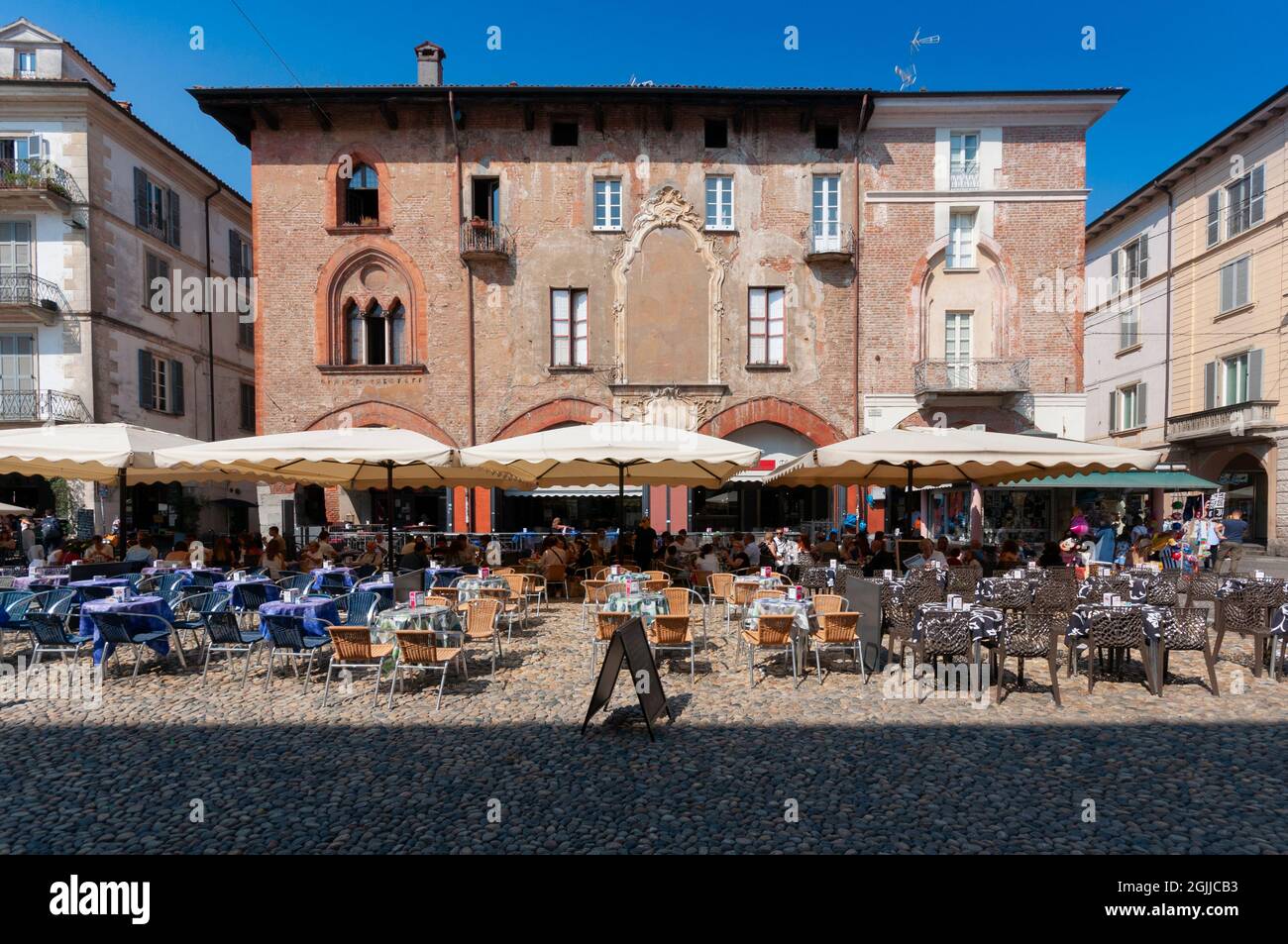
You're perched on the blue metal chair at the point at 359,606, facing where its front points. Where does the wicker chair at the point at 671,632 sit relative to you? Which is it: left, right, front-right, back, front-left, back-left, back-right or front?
back

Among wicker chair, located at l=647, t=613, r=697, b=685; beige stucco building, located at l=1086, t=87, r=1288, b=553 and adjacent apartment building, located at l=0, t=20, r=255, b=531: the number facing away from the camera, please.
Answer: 1

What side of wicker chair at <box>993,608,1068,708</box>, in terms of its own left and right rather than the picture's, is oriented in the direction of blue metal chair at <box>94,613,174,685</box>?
left

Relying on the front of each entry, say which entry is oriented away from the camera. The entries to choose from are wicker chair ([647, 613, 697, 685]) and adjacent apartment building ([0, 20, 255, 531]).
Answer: the wicker chair

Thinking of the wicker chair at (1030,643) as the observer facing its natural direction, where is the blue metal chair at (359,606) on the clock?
The blue metal chair is roughly at 10 o'clock from the wicker chair.

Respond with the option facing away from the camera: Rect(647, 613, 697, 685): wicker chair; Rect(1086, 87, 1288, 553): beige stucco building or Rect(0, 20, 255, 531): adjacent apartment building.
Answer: the wicker chair

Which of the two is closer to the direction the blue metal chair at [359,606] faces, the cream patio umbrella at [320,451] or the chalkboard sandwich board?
the cream patio umbrella

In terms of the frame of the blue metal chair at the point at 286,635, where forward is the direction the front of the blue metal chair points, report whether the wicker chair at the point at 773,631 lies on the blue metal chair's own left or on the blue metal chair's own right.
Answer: on the blue metal chair's own right

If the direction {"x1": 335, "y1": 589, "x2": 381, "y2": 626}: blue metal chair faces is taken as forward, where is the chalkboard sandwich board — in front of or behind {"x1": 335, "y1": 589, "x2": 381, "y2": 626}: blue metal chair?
behind

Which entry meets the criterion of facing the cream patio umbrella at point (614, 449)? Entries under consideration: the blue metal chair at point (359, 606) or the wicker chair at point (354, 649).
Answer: the wicker chair

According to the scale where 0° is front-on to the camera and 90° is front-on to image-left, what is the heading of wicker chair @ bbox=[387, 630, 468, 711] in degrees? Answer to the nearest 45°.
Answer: approximately 225°

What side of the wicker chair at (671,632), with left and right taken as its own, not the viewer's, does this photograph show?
back
